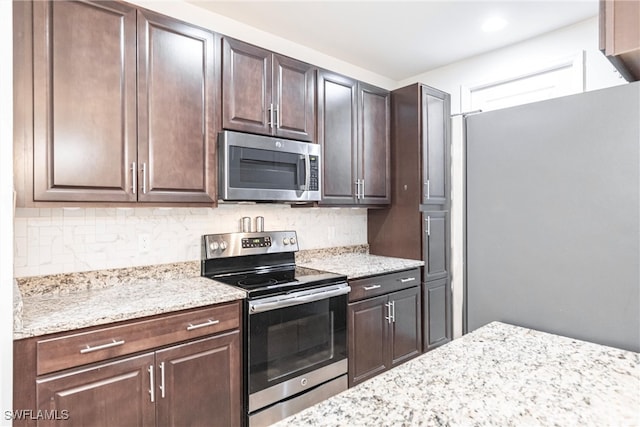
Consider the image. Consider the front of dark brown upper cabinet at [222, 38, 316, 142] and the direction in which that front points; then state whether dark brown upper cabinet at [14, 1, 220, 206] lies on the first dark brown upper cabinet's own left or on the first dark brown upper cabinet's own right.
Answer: on the first dark brown upper cabinet's own right

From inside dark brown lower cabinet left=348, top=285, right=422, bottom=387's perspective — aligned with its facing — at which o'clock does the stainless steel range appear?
The stainless steel range is roughly at 3 o'clock from the dark brown lower cabinet.

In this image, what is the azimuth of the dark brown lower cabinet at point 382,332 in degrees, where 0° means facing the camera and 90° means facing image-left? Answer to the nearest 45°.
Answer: approximately 315°

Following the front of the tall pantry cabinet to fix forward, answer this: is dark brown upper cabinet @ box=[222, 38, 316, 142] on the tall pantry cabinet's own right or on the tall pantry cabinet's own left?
on the tall pantry cabinet's own right

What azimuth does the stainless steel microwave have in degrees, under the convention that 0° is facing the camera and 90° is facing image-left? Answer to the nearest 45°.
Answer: approximately 315°

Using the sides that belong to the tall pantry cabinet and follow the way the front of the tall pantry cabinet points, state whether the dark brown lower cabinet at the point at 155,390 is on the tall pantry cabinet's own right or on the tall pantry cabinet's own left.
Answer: on the tall pantry cabinet's own right
